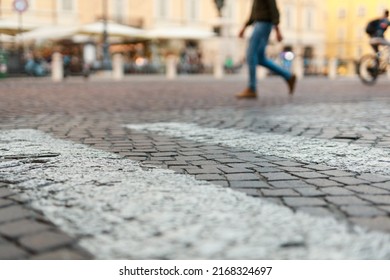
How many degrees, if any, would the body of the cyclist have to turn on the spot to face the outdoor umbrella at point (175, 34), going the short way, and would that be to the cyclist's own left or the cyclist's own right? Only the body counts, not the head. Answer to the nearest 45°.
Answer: approximately 135° to the cyclist's own left

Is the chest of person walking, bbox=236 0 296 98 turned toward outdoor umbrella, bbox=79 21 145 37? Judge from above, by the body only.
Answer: no

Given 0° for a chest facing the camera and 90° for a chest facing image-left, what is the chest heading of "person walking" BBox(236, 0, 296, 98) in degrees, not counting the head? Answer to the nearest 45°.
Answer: approximately 90°

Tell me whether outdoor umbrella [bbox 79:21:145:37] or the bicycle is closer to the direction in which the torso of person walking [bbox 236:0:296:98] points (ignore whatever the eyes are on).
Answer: the outdoor umbrella

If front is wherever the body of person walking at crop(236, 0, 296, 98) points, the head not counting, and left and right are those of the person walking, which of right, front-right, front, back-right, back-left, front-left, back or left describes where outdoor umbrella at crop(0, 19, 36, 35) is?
front-right

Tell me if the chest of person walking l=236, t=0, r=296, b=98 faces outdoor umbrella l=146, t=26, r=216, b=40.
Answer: no

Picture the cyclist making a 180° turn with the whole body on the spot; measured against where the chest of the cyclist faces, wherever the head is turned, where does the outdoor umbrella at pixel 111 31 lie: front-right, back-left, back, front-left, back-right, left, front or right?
front-right

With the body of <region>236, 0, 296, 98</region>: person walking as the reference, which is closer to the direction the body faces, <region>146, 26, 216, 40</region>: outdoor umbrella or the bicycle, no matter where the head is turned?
the outdoor umbrella

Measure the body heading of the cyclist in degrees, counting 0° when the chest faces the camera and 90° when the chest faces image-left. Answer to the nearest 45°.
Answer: approximately 270°
